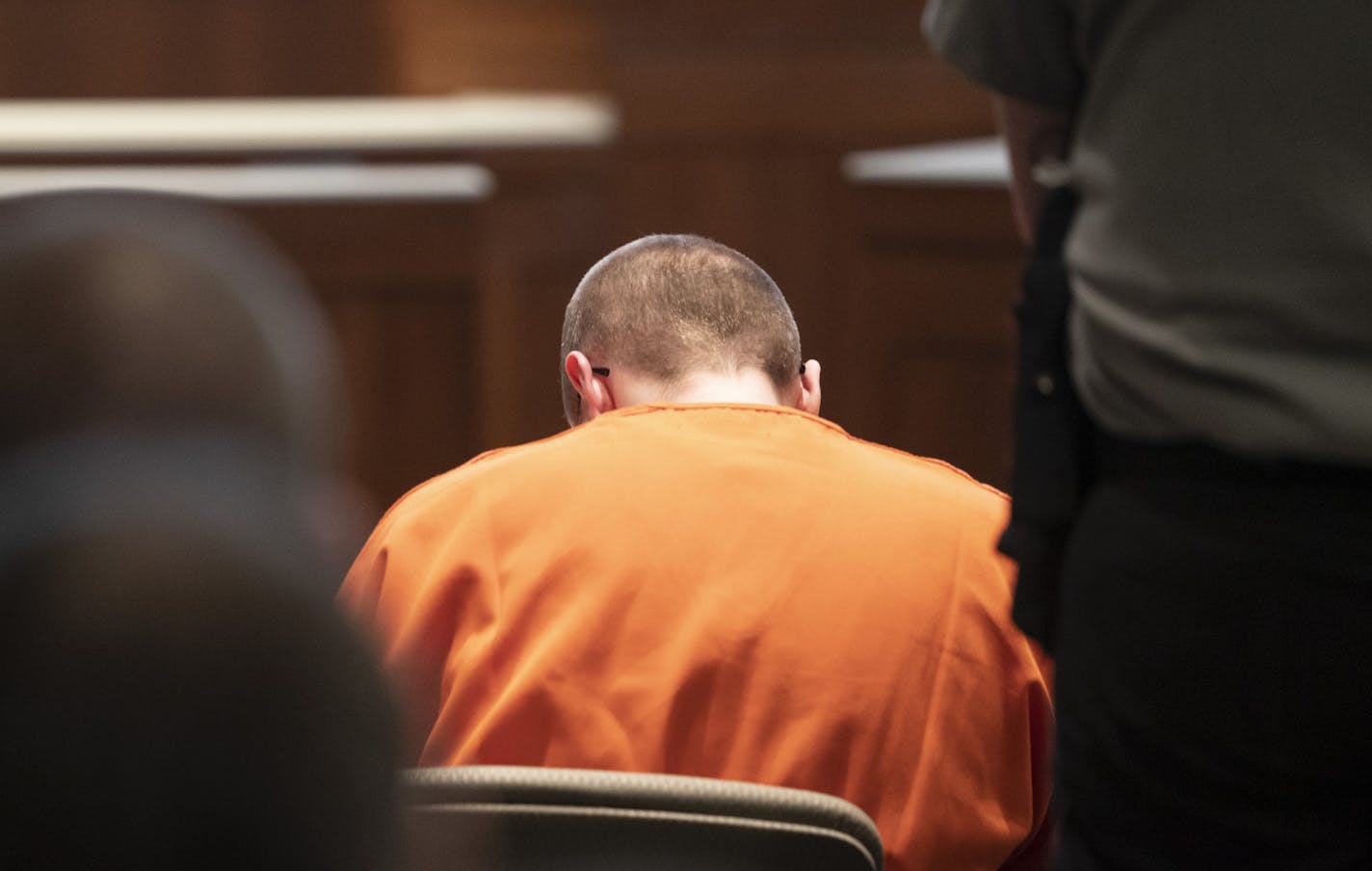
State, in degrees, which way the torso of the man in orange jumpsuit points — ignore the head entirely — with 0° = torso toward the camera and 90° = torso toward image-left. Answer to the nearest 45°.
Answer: approximately 180°

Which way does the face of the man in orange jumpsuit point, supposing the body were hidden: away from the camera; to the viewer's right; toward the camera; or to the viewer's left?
away from the camera

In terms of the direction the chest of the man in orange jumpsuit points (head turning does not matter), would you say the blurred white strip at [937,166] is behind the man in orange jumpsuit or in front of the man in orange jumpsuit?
in front

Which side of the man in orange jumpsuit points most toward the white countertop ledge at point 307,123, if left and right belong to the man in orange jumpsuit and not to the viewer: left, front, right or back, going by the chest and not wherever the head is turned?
front

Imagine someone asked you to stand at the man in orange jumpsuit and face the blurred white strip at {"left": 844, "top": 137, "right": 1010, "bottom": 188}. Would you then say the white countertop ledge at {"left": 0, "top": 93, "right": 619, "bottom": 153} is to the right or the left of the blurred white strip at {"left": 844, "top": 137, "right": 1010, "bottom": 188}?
left
